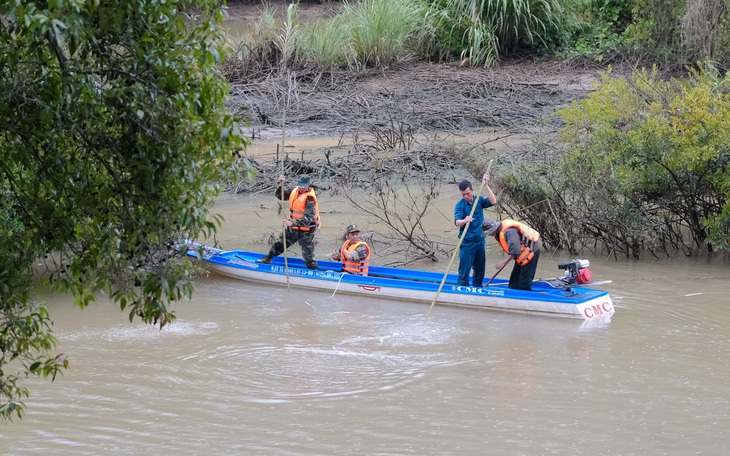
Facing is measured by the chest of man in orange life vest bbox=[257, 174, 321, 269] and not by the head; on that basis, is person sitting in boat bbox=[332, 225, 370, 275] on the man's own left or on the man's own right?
on the man's own left

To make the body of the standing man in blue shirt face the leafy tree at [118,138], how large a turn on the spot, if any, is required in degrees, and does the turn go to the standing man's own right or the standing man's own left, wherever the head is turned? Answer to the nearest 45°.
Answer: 0° — they already face it

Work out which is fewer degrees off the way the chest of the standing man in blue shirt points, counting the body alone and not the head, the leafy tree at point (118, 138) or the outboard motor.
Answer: the leafy tree

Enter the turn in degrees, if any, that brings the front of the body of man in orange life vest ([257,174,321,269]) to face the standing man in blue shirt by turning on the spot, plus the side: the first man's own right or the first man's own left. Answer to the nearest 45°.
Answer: approximately 90° to the first man's own left

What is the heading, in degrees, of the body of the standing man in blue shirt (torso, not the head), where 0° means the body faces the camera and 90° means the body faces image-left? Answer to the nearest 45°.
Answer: approximately 0°

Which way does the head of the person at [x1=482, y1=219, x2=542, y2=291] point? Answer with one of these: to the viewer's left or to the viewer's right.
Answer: to the viewer's left

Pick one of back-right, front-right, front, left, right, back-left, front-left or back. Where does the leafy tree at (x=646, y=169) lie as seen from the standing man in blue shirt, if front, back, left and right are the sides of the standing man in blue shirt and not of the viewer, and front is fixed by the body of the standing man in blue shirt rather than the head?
back-left
